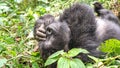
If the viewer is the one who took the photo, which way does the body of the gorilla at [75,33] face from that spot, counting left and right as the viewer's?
facing to the left of the viewer
